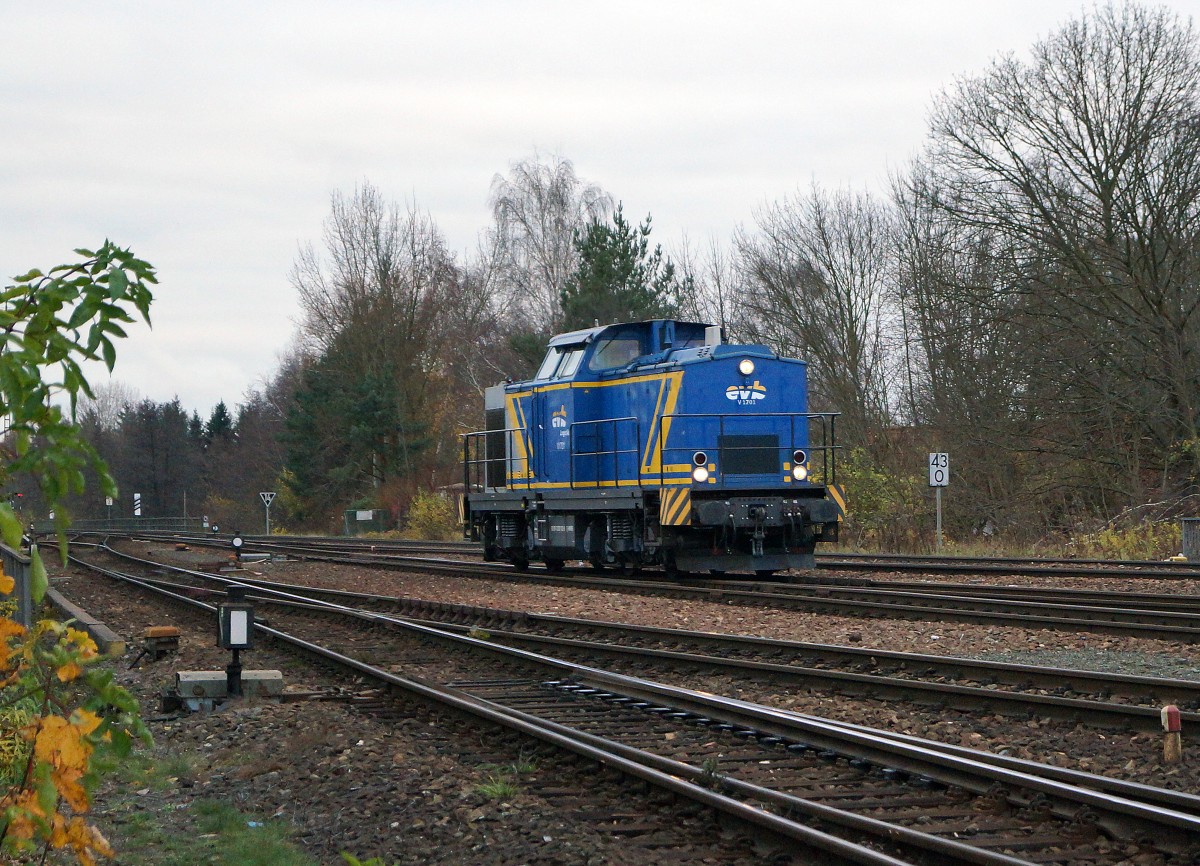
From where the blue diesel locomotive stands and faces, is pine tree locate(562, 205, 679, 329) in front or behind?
behind

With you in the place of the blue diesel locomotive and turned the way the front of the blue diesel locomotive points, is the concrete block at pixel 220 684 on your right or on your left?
on your right

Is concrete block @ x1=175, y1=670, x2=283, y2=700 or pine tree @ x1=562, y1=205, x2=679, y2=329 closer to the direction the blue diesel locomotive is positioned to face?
the concrete block

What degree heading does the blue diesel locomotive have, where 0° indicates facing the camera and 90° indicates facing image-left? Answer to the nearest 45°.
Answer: approximately 315°

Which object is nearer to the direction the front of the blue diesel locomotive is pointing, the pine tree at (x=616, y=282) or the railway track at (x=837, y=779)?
the railway track

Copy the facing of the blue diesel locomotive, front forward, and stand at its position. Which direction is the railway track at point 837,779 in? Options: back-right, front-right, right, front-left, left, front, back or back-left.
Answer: front-right

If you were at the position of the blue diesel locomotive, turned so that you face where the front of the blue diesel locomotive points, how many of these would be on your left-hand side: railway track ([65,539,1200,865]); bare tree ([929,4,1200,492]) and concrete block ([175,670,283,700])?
1

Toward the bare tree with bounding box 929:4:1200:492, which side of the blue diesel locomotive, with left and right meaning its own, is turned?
left

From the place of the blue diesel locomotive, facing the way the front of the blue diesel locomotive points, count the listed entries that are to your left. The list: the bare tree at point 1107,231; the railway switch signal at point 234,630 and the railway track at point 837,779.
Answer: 1
